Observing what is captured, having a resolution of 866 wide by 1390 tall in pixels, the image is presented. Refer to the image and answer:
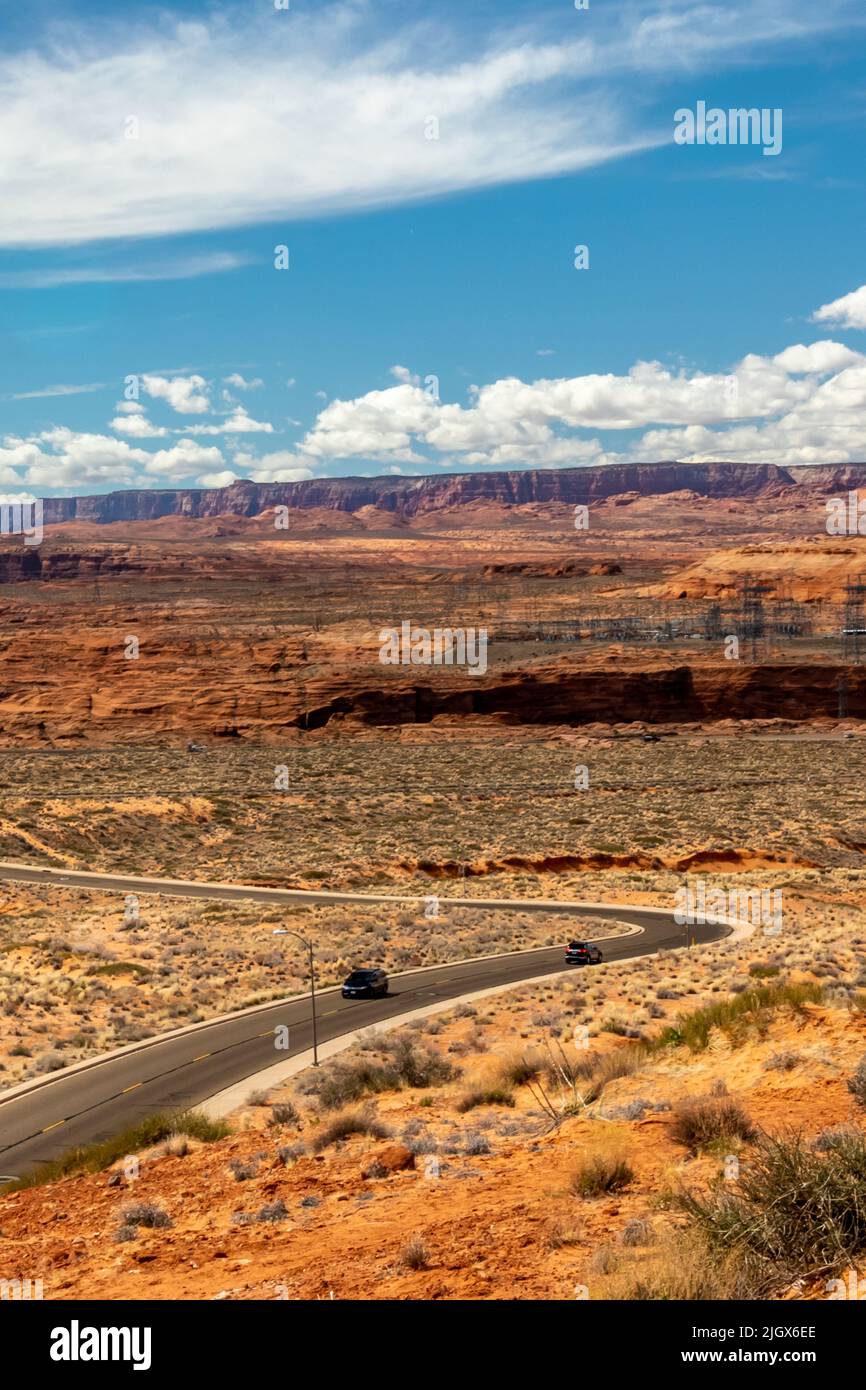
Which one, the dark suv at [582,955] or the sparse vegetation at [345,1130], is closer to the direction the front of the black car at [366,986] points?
the sparse vegetation

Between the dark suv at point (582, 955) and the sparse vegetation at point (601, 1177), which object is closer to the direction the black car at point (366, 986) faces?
the sparse vegetation

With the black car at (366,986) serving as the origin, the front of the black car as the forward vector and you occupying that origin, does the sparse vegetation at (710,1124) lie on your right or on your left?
on your left

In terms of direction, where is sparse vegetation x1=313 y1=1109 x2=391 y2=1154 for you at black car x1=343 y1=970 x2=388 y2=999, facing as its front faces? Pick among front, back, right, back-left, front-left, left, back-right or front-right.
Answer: front-left

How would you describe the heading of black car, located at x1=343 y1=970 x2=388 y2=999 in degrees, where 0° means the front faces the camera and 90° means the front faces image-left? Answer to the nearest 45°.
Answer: approximately 45°

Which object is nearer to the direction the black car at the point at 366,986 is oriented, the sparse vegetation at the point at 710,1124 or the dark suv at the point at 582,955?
the sparse vegetation

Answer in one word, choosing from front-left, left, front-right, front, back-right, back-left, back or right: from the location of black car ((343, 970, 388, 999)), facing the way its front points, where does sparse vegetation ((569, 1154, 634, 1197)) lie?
front-left
